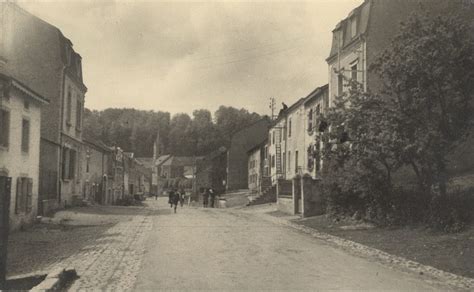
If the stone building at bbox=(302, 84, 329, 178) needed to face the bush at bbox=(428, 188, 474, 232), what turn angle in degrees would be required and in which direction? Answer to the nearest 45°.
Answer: approximately 90° to its left

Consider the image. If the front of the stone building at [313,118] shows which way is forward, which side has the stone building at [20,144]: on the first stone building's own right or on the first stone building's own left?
on the first stone building's own left

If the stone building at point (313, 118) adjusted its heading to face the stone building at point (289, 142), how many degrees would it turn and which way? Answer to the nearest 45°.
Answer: approximately 90° to its right

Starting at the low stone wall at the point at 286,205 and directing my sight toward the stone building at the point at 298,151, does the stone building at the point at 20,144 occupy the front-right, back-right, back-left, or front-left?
back-left

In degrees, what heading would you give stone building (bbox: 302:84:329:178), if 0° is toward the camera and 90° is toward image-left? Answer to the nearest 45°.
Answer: approximately 90°

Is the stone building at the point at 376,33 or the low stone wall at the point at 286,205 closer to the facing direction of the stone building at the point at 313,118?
the low stone wall

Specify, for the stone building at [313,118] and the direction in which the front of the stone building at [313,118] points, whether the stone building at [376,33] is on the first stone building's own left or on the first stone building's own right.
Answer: on the first stone building's own left

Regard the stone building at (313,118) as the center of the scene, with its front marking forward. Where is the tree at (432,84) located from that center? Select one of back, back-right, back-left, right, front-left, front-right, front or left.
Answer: left

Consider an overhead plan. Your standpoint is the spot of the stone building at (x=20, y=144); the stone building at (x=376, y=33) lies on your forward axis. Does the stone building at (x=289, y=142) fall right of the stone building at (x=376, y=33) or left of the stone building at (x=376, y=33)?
left

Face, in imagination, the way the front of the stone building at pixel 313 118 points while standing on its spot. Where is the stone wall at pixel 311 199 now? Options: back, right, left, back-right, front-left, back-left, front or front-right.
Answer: left
